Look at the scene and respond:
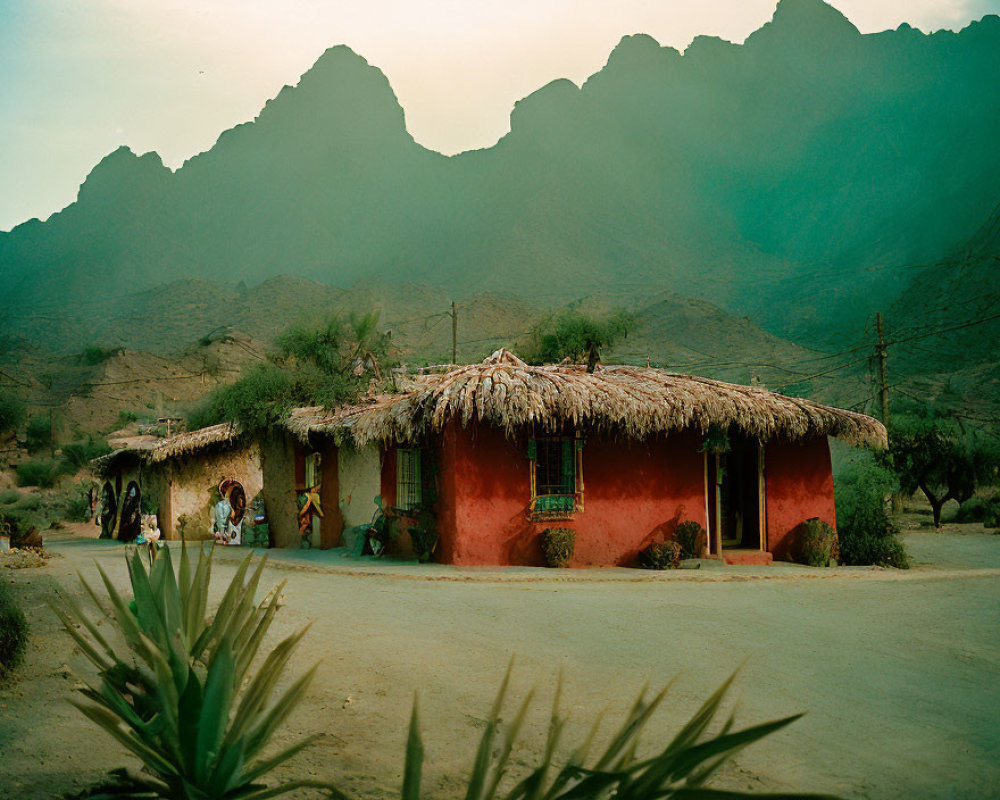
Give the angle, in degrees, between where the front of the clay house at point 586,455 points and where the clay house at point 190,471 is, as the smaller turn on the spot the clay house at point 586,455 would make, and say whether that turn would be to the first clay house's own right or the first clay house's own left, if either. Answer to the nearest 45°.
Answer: approximately 135° to the first clay house's own right

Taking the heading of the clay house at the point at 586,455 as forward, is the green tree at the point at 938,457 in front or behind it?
behind

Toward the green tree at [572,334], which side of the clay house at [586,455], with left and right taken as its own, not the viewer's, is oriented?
back

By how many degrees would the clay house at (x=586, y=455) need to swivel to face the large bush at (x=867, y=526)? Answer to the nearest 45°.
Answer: approximately 135° to its left

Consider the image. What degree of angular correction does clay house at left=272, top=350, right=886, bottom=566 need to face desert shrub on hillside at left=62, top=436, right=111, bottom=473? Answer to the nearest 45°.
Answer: approximately 135° to its right

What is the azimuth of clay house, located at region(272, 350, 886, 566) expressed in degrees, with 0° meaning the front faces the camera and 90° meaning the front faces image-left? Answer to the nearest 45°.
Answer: approximately 0°

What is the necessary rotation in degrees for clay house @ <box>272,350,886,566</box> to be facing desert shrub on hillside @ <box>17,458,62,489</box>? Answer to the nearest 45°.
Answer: approximately 135° to its right

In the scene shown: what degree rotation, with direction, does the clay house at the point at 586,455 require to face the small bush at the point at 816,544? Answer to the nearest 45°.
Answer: approximately 45° to its left

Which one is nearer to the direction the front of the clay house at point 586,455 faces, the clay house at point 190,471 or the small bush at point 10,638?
the small bush
